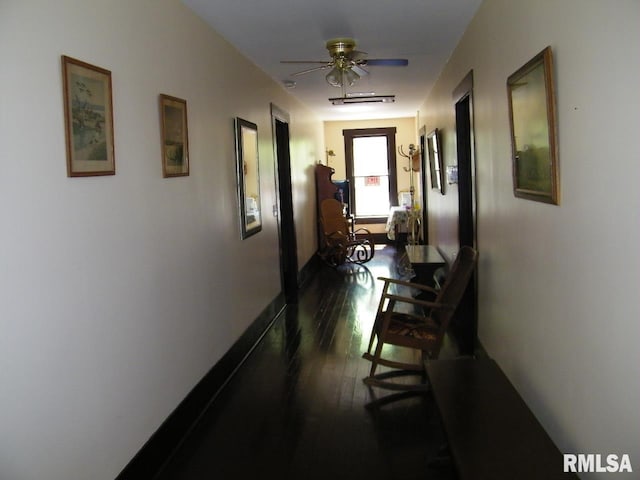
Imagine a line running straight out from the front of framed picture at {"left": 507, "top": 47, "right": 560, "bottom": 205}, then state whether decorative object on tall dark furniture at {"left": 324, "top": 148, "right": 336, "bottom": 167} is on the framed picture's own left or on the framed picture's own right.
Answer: on the framed picture's own right

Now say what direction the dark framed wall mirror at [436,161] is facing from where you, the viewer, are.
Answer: facing to the left of the viewer

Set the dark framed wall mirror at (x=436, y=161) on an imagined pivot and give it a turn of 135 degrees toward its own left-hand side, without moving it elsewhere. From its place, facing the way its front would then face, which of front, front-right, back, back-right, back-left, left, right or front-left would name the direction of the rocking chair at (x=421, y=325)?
front-right

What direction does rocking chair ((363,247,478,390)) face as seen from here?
to the viewer's left

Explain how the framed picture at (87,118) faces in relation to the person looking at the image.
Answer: facing the viewer and to the right of the viewer

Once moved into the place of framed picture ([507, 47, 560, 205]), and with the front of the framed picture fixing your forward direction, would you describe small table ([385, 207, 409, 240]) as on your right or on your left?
on your right

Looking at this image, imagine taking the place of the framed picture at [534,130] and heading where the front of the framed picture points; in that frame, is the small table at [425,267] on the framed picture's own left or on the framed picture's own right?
on the framed picture's own right

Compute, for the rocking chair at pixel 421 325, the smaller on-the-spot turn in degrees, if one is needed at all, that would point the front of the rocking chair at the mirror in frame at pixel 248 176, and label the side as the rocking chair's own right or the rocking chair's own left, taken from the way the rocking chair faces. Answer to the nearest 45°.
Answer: approximately 45° to the rocking chair's own right

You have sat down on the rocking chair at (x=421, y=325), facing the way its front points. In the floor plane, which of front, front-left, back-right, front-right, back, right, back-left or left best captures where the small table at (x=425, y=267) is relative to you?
right

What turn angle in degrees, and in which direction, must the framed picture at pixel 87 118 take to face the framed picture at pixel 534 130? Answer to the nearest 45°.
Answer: approximately 45° to its left

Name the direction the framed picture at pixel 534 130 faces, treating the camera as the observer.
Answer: facing the viewer and to the left of the viewer

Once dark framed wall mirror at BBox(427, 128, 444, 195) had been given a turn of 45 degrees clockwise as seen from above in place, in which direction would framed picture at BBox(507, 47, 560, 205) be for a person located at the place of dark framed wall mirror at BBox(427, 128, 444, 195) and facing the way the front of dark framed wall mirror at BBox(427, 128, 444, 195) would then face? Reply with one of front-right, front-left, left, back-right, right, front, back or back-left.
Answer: back-left

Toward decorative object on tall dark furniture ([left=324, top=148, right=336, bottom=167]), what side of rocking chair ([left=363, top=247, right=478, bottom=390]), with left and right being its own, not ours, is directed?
right

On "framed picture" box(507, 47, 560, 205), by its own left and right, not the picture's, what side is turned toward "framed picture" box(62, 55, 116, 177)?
front

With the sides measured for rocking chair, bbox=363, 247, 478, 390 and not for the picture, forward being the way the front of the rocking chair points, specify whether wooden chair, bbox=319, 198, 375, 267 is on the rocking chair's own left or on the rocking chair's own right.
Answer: on the rocking chair's own right

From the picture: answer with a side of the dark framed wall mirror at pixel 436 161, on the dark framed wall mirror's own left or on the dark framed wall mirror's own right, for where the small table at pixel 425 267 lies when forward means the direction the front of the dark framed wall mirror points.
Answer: on the dark framed wall mirror's own left
